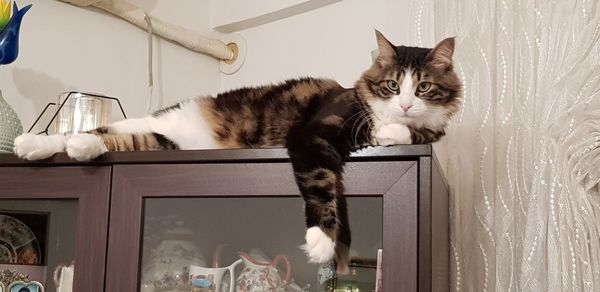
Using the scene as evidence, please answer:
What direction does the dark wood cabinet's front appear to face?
toward the camera

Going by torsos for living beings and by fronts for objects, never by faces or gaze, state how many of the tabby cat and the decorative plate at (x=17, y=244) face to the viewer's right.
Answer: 1

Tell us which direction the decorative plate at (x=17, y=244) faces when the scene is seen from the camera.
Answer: facing the viewer

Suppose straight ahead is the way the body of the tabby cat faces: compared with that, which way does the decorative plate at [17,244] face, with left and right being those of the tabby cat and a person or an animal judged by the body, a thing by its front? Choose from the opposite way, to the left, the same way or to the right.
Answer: to the right

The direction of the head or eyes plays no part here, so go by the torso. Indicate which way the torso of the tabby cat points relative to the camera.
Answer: to the viewer's right

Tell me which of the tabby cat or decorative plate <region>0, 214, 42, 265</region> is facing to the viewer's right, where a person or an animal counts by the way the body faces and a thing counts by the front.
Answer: the tabby cat
